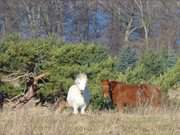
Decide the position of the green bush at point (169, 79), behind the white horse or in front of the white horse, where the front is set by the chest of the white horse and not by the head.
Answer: behind

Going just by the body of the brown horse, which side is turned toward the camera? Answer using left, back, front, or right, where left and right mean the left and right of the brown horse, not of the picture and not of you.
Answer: left

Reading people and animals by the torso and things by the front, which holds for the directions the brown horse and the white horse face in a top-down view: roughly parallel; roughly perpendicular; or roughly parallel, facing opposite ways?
roughly perpendicular

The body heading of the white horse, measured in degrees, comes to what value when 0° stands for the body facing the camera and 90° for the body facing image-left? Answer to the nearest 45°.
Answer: approximately 0°

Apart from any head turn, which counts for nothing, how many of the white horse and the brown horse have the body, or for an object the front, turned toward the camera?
1

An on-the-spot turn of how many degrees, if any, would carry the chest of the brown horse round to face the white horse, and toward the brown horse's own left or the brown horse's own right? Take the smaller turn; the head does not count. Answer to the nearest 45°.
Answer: approximately 45° to the brown horse's own left
